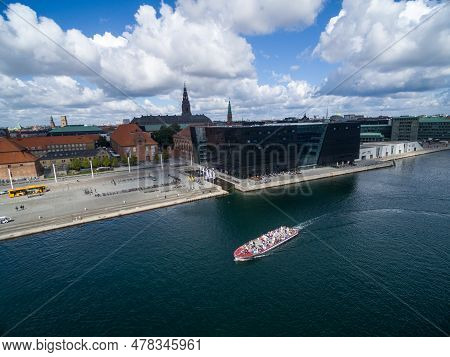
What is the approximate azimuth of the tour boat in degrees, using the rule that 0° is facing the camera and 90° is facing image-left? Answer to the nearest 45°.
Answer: approximately 45°
